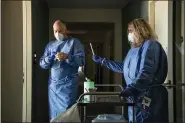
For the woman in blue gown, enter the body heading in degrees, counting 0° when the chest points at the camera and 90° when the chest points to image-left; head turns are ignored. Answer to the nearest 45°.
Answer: approximately 90°

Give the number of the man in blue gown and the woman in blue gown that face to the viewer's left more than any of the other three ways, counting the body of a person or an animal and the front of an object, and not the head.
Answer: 1

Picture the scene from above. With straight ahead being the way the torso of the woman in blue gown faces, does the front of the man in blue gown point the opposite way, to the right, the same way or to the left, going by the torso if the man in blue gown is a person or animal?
to the left

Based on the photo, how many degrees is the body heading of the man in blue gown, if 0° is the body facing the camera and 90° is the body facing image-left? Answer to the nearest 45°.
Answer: approximately 0°

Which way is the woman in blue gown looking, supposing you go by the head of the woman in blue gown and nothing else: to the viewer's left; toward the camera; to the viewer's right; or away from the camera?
to the viewer's left
